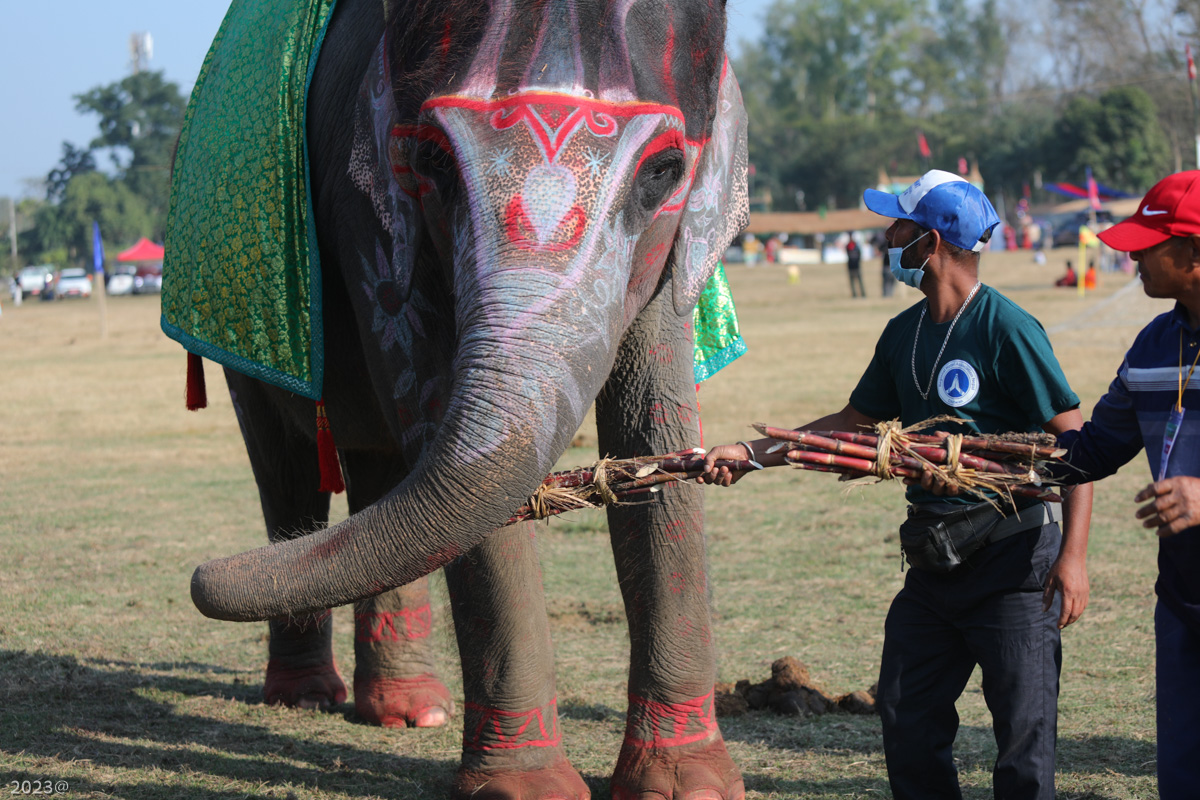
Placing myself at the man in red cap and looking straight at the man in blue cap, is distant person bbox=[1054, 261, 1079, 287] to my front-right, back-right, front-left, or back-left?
front-right

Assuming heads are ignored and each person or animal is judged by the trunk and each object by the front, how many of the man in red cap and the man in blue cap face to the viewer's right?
0

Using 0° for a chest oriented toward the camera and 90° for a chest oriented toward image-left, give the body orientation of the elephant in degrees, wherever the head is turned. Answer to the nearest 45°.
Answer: approximately 315°

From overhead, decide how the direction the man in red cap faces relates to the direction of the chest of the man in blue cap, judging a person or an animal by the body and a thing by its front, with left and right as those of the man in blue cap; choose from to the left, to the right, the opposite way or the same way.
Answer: the same way

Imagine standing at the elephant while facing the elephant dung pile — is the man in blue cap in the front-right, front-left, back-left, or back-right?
front-right

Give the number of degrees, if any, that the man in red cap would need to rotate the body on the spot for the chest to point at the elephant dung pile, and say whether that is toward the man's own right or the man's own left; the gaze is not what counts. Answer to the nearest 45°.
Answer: approximately 90° to the man's own right

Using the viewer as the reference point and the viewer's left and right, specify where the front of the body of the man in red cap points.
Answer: facing the viewer and to the left of the viewer

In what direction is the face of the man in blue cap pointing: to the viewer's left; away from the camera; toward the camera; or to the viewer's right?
to the viewer's left

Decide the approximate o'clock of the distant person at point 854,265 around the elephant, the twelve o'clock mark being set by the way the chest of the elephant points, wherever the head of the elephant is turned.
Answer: The distant person is roughly at 8 o'clock from the elephant.

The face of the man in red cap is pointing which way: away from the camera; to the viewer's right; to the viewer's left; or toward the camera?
to the viewer's left

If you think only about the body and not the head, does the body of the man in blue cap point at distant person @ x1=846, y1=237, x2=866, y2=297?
no

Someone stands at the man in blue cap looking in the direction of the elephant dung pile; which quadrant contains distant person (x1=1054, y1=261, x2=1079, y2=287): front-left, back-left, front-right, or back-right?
front-right

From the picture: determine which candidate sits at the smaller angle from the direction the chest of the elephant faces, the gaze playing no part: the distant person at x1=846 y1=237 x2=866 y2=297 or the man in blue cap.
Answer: the man in blue cap

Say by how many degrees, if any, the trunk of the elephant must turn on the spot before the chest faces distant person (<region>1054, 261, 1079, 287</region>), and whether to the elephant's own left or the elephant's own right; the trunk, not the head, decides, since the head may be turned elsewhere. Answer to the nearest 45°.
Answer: approximately 90° to the elephant's own left
